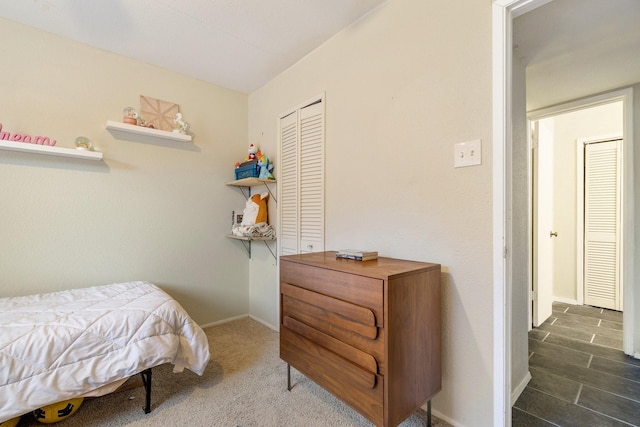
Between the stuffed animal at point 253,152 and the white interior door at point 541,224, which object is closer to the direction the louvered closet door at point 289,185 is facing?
the stuffed animal

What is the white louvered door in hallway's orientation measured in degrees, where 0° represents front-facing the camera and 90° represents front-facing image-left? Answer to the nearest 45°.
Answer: approximately 45°

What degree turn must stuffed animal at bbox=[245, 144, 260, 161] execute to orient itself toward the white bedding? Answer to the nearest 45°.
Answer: approximately 45° to its right

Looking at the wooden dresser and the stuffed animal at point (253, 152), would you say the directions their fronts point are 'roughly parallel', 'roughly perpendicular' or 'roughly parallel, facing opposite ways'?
roughly perpendicular

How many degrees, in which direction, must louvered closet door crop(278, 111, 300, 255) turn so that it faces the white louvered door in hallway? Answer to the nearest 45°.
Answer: approximately 135° to its left

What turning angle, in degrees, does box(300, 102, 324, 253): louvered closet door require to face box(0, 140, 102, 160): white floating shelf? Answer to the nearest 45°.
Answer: approximately 45° to its right

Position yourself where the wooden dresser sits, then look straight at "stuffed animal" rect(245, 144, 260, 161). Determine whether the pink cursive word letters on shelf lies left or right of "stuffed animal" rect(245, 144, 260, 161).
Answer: left
